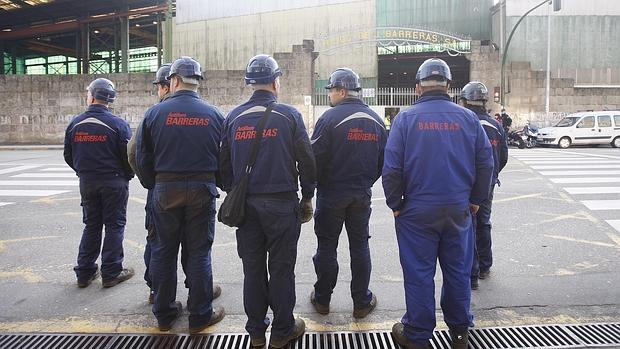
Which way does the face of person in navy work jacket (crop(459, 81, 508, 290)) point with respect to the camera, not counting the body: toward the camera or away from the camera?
away from the camera

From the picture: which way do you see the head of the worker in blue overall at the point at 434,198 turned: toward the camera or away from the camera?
away from the camera

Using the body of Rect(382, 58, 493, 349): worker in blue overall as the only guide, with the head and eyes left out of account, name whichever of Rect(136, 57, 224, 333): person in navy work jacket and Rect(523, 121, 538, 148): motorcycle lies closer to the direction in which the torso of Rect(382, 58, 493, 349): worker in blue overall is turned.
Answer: the motorcycle

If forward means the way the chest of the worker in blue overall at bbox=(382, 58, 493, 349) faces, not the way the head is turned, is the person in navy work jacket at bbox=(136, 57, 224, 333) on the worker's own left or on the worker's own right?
on the worker's own left

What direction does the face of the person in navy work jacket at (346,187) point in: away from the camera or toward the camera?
away from the camera

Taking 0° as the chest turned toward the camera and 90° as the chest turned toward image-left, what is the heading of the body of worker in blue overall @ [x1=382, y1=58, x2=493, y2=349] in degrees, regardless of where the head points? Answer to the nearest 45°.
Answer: approximately 180°
